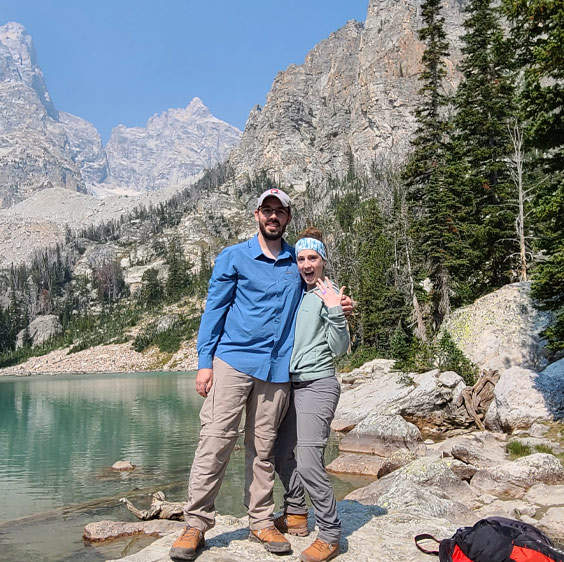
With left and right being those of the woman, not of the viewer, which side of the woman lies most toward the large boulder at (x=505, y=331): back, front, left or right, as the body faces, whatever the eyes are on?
back

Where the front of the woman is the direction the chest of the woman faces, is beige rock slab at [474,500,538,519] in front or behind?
behind

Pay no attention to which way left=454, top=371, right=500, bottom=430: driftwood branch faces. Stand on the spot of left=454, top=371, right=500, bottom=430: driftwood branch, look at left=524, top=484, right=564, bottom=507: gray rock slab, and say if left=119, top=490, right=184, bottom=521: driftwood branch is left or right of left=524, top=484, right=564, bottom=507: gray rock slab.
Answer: right

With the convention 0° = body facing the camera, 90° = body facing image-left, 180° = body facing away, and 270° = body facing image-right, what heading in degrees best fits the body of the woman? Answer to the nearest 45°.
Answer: approximately 45°

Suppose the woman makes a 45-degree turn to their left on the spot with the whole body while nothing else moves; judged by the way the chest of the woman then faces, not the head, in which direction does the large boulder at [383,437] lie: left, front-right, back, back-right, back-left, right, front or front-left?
back

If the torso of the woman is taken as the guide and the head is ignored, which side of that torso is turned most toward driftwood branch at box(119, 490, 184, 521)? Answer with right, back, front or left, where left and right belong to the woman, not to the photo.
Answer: right

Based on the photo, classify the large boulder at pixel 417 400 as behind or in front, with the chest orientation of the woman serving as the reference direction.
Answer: behind

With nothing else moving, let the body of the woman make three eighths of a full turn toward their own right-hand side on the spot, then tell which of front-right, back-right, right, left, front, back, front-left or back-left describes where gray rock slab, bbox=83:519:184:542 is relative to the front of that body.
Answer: front-left

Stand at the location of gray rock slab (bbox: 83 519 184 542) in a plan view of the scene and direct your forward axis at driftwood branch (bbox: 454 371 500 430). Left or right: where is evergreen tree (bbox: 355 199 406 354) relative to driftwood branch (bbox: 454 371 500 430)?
left

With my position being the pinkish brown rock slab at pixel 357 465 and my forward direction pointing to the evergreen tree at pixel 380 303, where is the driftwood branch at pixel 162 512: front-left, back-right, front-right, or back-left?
back-left

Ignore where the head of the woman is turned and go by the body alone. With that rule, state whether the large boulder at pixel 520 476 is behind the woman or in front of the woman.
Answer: behind

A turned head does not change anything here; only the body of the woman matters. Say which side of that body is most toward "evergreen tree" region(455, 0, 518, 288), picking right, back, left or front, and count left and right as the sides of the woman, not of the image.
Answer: back
